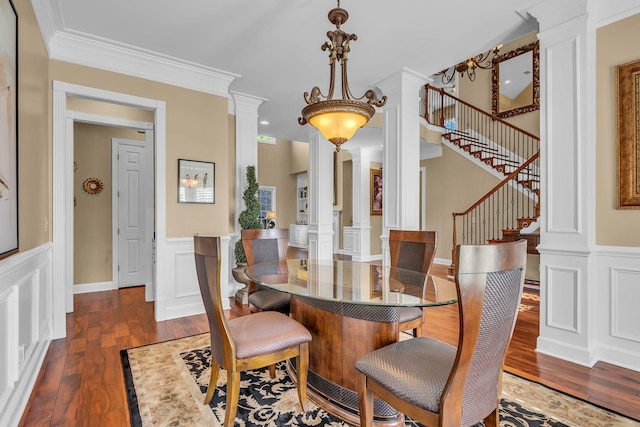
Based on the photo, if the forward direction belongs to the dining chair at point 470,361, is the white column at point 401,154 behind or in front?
in front

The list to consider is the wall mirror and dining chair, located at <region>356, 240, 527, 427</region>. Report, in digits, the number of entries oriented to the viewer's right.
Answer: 0

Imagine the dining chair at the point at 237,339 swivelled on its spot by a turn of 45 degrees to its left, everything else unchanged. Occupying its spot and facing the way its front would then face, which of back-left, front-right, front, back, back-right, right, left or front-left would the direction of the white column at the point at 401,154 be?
front-right

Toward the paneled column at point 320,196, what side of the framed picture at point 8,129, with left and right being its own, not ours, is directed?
front

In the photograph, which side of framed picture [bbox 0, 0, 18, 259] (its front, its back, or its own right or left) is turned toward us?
right

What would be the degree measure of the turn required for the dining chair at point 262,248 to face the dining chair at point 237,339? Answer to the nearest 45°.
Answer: approximately 45° to its right

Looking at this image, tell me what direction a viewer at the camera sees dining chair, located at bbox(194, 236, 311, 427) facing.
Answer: facing away from the viewer and to the right of the viewer

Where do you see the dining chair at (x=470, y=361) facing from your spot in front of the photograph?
facing away from the viewer and to the left of the viewer

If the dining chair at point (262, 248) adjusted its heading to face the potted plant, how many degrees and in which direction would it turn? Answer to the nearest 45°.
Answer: approximately 135° to its left

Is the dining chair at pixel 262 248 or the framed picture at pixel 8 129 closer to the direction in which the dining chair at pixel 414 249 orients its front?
the framed picture

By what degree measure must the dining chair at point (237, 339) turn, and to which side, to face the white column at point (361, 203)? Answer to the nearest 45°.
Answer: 0° — it already faces it

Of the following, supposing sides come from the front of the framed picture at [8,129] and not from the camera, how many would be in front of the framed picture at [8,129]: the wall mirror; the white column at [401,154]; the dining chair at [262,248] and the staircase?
4

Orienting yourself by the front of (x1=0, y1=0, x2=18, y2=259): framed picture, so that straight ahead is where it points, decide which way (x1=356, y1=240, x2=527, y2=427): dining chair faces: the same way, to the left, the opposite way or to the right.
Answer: to the left

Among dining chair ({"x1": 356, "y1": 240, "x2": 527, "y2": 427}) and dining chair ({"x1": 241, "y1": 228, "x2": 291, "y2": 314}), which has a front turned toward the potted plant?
dining chair ({"x1": 356, "y1": 240, "x2": 527, "y2": 427})

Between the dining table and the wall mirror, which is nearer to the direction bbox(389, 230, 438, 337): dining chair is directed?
the dining table

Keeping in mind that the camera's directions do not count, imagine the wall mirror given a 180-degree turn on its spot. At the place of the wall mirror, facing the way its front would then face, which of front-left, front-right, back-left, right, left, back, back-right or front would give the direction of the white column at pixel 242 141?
back

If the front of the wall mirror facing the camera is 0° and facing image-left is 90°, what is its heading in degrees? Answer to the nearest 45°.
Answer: approximately 45°

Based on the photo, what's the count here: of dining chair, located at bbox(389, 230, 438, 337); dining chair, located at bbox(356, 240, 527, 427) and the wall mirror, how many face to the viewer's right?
0

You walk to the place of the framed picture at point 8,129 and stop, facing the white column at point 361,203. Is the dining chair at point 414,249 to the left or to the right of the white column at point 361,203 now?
right

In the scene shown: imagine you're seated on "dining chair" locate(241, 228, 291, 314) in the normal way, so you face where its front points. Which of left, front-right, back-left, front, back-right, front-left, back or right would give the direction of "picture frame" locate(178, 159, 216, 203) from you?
back
